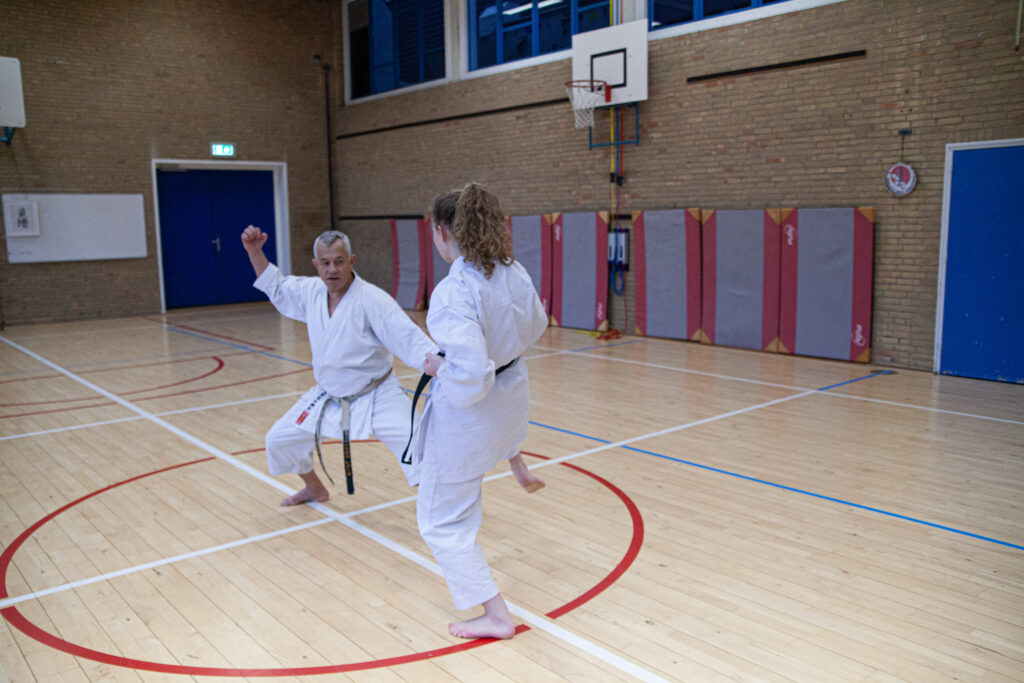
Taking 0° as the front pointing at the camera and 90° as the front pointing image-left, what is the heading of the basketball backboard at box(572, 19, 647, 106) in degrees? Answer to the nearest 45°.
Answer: approximately 45°

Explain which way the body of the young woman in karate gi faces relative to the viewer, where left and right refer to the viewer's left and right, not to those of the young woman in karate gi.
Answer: facing away from the viewer and to the left of the viewer

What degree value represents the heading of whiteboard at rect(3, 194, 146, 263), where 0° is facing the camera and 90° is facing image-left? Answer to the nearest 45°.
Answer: approximately 0°

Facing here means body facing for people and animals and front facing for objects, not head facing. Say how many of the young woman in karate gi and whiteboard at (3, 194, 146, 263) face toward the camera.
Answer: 1

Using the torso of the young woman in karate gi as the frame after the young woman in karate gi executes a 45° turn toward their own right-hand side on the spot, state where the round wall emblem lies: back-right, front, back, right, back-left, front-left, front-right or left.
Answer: front-right

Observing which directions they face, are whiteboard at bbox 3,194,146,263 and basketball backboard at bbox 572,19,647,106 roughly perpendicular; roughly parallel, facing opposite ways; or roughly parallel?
roughly perpendicular

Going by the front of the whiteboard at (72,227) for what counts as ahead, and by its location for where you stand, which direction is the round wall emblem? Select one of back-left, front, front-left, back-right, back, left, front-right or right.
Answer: front-left

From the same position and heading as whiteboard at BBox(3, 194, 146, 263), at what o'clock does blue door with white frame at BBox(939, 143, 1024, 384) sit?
The blue door with white frame is roughly at 11 o'clock from the whiteboard.

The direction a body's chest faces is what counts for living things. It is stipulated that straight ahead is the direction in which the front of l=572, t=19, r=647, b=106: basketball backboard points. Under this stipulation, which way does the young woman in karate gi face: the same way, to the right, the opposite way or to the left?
to the right

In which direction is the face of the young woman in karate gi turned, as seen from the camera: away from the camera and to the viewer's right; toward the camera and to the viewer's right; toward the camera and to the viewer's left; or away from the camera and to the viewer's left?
away from the camera and to the viewer's left

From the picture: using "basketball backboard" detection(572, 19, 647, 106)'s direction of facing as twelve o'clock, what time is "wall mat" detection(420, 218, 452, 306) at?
The wall mat is roughly at 3 o'clock from the basketball backboard.
